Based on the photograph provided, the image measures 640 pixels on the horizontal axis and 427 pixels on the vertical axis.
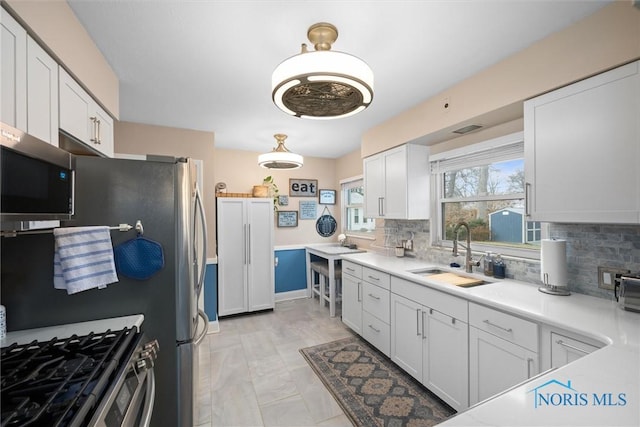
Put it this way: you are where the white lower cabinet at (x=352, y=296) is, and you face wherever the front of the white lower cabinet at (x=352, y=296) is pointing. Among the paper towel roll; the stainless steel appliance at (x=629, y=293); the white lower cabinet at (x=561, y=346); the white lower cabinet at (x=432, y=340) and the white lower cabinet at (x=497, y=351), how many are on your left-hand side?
5

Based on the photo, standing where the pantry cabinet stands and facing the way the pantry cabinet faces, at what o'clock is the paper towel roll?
The paper towel roll is roughly at 11 o'clock from the pantry cabinet.

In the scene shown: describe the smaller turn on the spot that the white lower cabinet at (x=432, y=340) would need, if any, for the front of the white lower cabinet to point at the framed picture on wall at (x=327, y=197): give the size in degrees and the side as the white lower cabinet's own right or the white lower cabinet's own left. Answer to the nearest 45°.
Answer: approximately 90° to the white lower cabinet's own right

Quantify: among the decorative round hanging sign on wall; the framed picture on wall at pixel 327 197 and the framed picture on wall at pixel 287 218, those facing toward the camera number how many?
3

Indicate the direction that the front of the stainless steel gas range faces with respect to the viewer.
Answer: facing the viewer and to the right of the viewer

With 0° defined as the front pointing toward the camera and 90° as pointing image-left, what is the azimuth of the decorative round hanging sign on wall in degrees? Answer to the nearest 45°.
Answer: approximately 0°

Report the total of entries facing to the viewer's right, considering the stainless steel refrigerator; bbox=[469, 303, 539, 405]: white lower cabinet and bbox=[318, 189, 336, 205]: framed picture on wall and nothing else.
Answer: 1

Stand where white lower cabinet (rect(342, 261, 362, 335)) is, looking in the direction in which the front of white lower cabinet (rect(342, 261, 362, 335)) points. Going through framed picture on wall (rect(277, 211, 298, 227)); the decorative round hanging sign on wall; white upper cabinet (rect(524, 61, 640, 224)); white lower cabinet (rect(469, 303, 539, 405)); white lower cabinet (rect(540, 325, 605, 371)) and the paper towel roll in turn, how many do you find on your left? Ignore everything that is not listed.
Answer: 4

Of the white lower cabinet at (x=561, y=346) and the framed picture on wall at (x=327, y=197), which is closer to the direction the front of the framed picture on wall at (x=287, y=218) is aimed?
the white lower cabinet

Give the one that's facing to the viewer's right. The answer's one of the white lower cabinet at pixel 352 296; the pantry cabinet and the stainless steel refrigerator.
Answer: the stainless steel refrigerator

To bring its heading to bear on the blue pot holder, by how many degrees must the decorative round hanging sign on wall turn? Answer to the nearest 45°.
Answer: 0° — it already faces it

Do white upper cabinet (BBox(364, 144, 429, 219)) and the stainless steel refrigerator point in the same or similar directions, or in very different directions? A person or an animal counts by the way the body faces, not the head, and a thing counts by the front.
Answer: very different directions

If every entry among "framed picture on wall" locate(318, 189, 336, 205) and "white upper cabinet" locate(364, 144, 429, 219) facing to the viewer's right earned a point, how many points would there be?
0

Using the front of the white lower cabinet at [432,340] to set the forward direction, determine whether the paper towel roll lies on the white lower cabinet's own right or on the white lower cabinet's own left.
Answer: on the white lower cabinet's own left

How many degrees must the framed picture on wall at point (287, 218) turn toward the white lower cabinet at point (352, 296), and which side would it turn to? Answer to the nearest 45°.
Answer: approximately 45° to its left

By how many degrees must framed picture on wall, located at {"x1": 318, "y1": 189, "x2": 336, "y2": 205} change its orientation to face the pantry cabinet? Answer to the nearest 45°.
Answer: approximately 45° to its right

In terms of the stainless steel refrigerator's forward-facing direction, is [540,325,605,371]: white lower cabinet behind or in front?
in front

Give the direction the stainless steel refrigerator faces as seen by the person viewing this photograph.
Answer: facing to the right of the viewer

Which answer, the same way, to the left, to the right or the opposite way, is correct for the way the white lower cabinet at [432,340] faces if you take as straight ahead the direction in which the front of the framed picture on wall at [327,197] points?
to the right

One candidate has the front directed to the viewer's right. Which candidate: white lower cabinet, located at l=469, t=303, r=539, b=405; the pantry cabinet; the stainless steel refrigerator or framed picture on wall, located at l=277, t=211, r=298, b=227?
the stainless steel refrigerator

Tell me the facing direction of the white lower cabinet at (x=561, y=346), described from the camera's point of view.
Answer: facing the viewer and to the left of the viewer

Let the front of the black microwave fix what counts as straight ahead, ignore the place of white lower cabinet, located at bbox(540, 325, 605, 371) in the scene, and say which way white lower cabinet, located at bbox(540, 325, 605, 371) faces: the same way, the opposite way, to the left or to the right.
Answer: the opposite way
